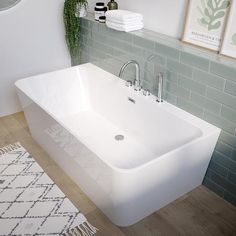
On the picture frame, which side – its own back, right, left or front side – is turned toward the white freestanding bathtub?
front

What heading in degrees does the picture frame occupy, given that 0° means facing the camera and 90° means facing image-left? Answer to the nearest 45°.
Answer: approximately 45°

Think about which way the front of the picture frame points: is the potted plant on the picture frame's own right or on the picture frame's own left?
on the picture frame's own right

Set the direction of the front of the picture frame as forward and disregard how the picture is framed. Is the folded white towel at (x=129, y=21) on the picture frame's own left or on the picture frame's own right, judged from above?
on the picture frame's own right

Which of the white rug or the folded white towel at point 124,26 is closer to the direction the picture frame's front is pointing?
the white rug

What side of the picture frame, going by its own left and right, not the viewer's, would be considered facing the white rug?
front

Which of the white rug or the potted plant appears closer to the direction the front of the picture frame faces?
the white rug
